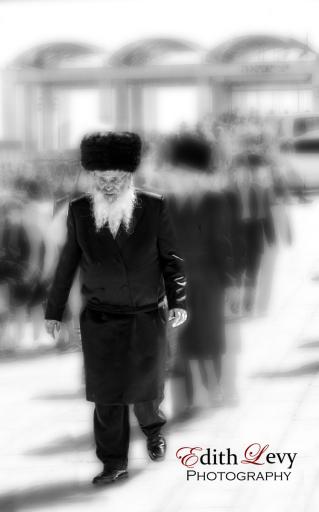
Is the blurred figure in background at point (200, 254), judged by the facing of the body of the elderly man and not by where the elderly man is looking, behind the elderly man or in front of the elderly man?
behind

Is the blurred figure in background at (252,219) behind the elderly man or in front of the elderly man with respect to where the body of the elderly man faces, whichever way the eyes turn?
behind

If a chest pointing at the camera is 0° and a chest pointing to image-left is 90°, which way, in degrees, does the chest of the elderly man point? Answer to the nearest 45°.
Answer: approximately 0°
